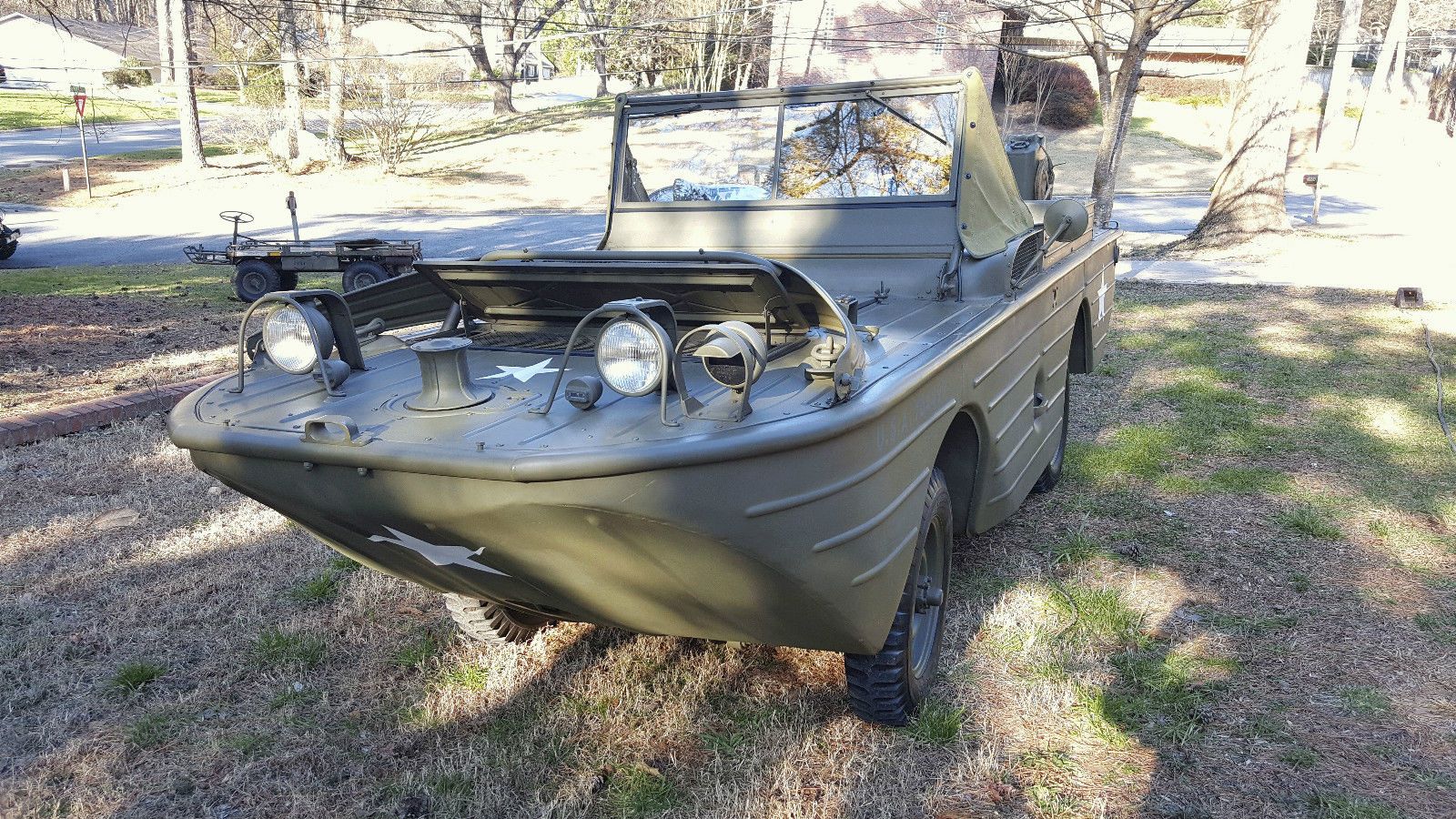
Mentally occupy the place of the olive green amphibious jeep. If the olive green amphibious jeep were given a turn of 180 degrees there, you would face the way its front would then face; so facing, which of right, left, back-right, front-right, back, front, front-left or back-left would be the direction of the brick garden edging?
left

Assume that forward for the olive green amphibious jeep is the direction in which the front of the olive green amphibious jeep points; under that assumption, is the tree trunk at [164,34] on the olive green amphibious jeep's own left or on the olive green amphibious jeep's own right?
on the olive green amphibious jeep's own right

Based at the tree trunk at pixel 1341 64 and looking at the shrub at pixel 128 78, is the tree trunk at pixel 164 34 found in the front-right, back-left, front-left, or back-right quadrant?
front-left

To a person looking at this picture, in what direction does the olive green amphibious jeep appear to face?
facing the viewer and to the left of the viewer

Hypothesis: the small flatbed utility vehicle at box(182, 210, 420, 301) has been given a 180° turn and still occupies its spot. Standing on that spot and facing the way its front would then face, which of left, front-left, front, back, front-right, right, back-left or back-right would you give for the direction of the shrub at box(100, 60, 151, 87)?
left

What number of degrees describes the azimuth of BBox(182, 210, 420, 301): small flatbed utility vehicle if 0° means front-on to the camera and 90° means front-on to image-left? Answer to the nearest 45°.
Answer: approximately 90°

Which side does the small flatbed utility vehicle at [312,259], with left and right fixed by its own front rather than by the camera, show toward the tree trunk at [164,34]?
right

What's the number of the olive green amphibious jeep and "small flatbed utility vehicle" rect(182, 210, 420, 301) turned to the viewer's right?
0

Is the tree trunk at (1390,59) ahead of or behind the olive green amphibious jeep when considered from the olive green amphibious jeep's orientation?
behind

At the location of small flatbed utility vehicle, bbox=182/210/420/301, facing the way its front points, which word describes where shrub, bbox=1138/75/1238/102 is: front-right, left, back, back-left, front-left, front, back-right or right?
back-right

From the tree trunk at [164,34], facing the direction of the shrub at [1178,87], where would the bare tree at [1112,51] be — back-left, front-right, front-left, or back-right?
front-right

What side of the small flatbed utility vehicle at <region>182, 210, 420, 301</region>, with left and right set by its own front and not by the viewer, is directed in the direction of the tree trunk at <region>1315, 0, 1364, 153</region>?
back

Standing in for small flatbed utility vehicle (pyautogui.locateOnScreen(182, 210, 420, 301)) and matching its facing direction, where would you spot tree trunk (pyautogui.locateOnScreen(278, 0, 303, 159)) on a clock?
The tree trunk is roughly at 3 o'clock from the small flatbed utility vehicle.
